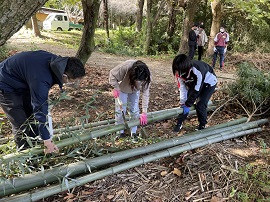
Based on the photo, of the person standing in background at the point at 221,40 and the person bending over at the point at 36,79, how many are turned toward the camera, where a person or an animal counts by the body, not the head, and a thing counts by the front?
1

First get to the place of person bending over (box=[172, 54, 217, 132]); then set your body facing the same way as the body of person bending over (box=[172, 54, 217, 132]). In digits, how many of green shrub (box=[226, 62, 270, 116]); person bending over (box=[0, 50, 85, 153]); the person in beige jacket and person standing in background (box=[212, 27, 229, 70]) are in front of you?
2

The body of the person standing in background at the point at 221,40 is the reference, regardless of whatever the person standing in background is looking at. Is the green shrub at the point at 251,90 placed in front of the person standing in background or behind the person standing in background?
in front

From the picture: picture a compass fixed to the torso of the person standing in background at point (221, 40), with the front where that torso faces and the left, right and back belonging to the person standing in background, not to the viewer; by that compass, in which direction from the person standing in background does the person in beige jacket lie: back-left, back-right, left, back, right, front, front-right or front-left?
front

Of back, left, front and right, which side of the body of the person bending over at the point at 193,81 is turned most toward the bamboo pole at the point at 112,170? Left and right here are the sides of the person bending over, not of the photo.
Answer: front

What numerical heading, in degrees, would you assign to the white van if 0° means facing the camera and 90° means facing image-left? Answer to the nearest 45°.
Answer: approximately 45°

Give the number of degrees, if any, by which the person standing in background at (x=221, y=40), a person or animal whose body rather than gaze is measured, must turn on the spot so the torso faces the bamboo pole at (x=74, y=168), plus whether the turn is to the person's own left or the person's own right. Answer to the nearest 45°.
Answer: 0° — they already face it

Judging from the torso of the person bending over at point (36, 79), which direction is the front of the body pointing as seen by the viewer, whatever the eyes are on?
to the viewer's right

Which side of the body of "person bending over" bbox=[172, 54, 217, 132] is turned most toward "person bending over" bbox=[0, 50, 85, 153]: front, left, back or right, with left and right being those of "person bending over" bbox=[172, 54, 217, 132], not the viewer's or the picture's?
front

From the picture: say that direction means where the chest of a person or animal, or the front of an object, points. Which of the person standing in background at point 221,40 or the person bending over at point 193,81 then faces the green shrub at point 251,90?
the person standing in background

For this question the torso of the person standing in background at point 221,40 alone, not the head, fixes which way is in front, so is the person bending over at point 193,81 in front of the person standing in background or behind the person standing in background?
in front

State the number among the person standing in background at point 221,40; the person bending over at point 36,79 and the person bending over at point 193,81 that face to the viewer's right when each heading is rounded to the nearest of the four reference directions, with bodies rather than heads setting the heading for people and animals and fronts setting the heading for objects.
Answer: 1

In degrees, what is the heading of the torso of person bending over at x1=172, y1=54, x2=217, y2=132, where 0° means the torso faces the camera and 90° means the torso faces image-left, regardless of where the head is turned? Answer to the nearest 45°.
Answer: approximately 45°

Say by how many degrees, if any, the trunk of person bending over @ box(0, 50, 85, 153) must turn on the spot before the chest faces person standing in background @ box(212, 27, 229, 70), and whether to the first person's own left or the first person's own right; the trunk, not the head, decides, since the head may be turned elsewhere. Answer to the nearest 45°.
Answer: approximately 45° to the first person's own left

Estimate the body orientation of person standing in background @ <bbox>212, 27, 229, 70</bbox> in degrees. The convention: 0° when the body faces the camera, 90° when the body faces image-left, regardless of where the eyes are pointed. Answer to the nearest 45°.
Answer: approximately 0°

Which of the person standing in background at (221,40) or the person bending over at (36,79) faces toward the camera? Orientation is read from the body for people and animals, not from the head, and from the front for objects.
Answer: the person standing in background

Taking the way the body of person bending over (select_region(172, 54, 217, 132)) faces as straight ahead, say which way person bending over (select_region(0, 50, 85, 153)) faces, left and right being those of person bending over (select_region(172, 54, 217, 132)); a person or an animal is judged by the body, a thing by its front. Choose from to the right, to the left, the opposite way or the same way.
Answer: the opposite way

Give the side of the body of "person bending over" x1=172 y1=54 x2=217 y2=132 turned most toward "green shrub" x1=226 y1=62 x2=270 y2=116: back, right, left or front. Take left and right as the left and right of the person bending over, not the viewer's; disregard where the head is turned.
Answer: back
